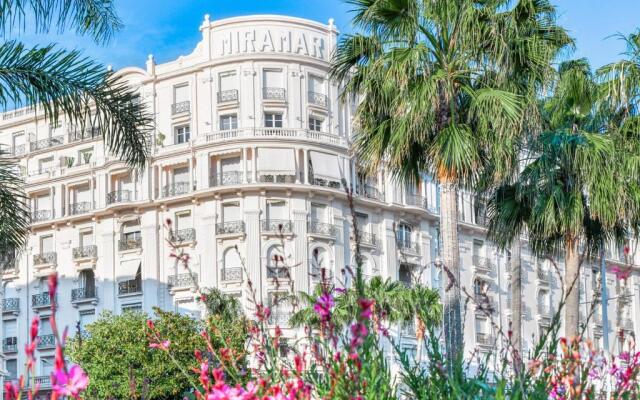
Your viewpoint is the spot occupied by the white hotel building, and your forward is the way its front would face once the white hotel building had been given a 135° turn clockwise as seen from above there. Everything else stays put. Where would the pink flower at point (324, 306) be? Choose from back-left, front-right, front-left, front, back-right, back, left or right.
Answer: back-left

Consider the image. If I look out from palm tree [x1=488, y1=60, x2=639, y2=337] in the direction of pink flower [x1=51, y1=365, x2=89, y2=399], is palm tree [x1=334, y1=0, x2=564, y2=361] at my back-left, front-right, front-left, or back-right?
front-right

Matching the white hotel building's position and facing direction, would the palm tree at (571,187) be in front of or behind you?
in front

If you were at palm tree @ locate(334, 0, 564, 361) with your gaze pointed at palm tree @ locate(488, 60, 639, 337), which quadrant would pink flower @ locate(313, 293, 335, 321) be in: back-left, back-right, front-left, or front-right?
back-right

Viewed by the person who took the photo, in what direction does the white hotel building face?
facing the viewer

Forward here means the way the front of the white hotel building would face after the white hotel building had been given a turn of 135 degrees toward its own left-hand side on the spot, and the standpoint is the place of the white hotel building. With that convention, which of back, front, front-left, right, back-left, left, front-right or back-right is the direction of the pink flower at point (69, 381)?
back-right

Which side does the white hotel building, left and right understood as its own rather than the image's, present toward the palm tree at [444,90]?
front
